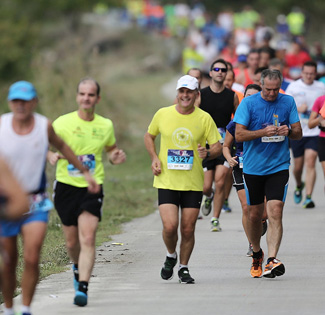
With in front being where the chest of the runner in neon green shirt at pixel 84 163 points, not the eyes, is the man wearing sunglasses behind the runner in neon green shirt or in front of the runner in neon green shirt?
behind

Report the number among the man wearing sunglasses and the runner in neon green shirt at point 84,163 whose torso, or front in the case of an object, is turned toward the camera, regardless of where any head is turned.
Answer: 2

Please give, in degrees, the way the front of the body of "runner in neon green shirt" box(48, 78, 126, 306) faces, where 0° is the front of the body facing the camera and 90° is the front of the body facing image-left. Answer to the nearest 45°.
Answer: approximately 0°

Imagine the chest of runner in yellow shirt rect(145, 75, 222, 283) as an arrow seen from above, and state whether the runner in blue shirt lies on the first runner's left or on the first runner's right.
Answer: on the first runner's left

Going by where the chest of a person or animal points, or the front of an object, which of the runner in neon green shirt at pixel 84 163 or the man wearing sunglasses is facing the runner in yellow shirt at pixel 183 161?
the man wearing sunglasses

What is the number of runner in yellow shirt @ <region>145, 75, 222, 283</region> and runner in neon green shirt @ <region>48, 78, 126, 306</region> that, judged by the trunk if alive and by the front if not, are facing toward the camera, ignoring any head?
2

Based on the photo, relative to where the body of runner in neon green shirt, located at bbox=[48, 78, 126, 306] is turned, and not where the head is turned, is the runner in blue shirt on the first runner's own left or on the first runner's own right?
on the first runner's own left
